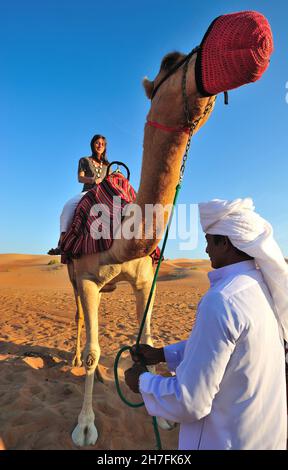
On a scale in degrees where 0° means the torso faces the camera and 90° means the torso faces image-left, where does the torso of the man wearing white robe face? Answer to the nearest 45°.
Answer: approximately 135°

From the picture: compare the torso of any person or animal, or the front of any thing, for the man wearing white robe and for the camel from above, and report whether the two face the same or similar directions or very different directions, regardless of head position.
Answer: very different directions

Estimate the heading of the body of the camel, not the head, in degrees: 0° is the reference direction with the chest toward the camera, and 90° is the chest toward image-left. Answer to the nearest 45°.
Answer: approximately 315°

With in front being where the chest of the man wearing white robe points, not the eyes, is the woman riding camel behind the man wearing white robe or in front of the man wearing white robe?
in front

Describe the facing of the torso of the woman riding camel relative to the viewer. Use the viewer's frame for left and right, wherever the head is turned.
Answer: facing the viewer and to the right of the viewer

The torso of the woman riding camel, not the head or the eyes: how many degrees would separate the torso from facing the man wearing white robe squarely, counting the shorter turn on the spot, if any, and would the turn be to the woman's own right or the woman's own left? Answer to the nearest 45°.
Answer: approximately 45° to the woman's own right

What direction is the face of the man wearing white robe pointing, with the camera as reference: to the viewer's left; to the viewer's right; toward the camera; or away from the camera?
to the viewer's left
